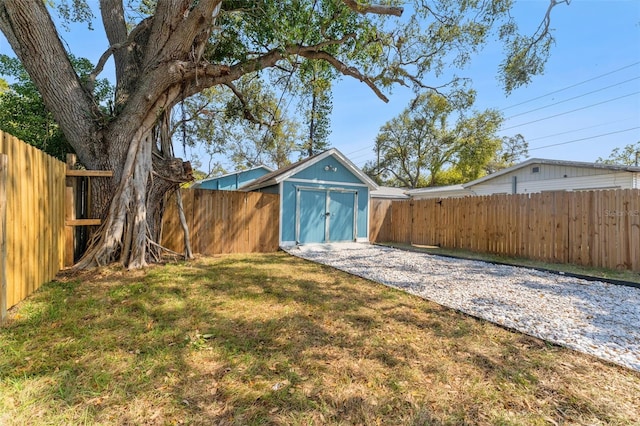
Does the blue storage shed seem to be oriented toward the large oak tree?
no

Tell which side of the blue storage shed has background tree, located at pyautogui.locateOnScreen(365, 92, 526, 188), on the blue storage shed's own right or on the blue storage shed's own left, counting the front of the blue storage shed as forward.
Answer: on the blue storage shed's own left

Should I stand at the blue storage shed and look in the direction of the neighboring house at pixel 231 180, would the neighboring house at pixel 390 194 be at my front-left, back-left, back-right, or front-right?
front-right

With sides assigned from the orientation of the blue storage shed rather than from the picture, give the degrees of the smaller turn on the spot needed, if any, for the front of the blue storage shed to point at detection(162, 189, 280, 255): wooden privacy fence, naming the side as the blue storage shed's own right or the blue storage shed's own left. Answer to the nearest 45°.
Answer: approximately 90° to the blue storage shed's own right

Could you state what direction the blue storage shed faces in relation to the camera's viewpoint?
facing the viewer and to the right of the viewer

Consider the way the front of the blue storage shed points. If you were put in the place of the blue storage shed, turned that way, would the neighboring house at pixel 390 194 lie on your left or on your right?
on your left

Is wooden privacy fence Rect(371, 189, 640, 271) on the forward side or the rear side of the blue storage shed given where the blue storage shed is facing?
on the forward side

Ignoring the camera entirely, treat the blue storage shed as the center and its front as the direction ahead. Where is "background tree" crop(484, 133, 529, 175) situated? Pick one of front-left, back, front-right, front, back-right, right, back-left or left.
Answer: left

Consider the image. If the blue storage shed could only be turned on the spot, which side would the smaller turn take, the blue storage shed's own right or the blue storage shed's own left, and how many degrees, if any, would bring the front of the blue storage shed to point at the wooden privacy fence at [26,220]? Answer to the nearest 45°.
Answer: approximately 90° to the blue storage shed's own right

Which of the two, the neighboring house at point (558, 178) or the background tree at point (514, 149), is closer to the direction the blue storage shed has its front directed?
the neighboring house

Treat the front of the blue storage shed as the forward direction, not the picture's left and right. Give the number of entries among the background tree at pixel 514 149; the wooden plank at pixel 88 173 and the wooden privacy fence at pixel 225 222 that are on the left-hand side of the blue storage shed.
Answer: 1

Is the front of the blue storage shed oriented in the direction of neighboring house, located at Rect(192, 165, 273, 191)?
no

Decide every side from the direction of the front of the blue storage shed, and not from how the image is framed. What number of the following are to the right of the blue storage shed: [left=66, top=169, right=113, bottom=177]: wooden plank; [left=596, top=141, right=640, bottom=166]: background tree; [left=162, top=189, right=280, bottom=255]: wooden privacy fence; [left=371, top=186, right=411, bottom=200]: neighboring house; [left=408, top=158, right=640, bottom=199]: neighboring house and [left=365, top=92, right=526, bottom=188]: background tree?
2

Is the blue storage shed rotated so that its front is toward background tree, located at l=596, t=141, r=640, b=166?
no

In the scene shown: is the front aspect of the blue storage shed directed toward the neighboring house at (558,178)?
no

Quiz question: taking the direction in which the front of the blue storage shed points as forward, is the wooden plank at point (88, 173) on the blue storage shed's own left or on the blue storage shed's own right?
on the blue storage shed's own right
